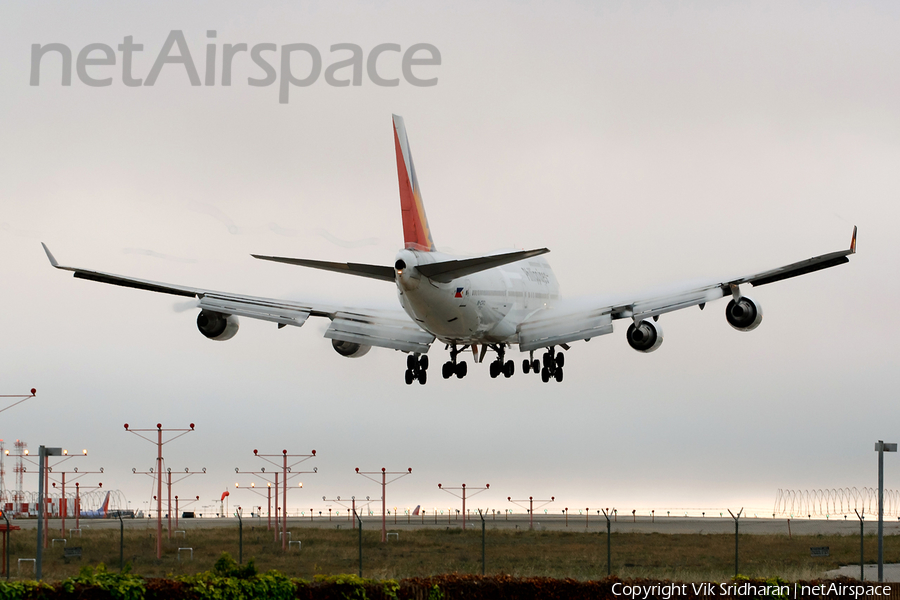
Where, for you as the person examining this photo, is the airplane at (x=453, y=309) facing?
facing away from the viewer
